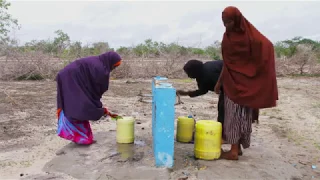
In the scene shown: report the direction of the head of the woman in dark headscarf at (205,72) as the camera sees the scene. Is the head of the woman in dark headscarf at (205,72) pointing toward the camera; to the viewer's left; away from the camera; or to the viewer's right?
to the viewer's left

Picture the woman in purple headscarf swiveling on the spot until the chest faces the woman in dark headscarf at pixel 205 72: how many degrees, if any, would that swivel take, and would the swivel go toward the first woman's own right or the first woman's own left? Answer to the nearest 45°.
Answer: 0° — they already face them

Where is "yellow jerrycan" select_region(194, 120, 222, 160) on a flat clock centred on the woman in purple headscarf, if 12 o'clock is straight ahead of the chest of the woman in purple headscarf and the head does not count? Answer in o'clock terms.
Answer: The yellow jerrycan is roughly at 1 o'clock from the woman in purple headscarf.

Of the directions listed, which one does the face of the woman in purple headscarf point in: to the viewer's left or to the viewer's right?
to the viewer's right

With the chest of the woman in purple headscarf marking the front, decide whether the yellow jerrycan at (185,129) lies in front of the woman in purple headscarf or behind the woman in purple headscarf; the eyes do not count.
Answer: in front

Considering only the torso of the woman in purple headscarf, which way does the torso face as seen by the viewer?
to the viewer's right

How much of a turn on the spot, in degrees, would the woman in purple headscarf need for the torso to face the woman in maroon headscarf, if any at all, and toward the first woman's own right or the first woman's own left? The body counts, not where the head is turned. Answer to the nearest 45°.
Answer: approximately 45° to the first woman's own right

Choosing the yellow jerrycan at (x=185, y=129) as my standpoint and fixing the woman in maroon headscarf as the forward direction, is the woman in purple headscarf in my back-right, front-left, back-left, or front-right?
back-right
